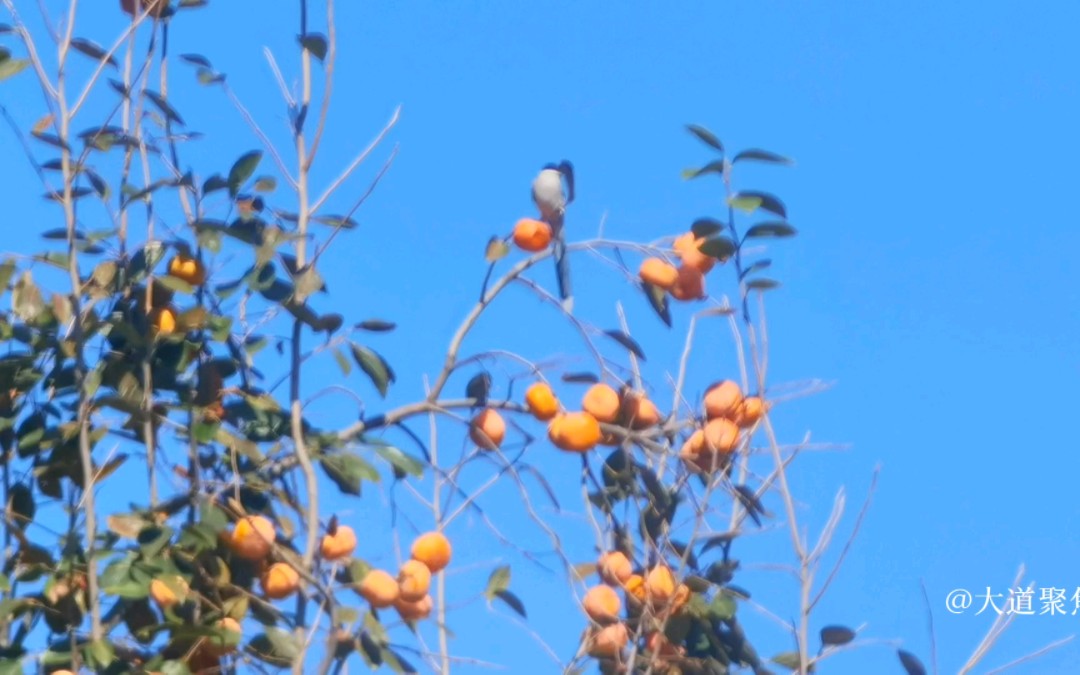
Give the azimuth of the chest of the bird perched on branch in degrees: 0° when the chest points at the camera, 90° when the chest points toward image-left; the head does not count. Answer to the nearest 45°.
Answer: approximately 45°
